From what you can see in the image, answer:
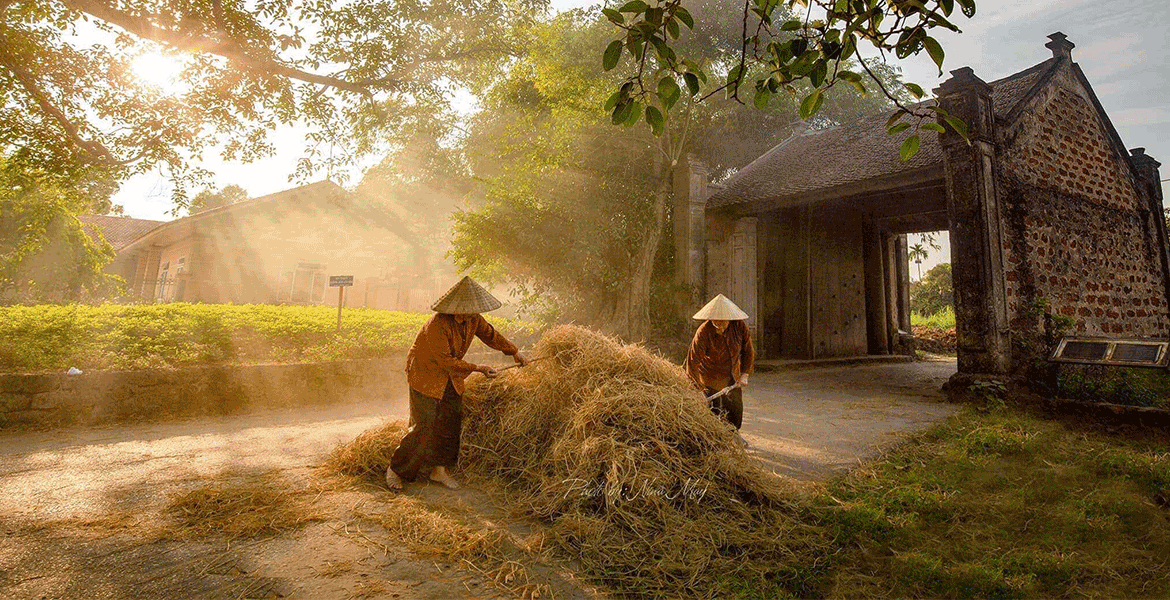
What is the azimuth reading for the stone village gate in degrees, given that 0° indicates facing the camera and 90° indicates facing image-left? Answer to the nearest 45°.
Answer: approximately 45°

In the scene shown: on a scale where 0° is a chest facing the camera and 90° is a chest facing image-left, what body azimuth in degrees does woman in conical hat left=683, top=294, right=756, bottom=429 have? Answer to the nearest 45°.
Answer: approximately 0°

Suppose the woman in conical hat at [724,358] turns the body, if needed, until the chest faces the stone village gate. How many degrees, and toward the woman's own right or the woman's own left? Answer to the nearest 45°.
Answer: approximately 135° to the woman's own left

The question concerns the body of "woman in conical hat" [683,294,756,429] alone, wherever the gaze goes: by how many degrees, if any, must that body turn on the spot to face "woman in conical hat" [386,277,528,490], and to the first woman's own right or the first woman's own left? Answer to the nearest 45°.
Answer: approximately 45° to the first woman's own right

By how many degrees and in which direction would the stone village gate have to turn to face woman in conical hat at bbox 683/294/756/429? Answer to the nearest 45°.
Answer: approximately 45° to its left

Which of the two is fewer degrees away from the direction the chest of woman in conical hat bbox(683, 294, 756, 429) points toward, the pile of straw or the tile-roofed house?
the pile of straw
